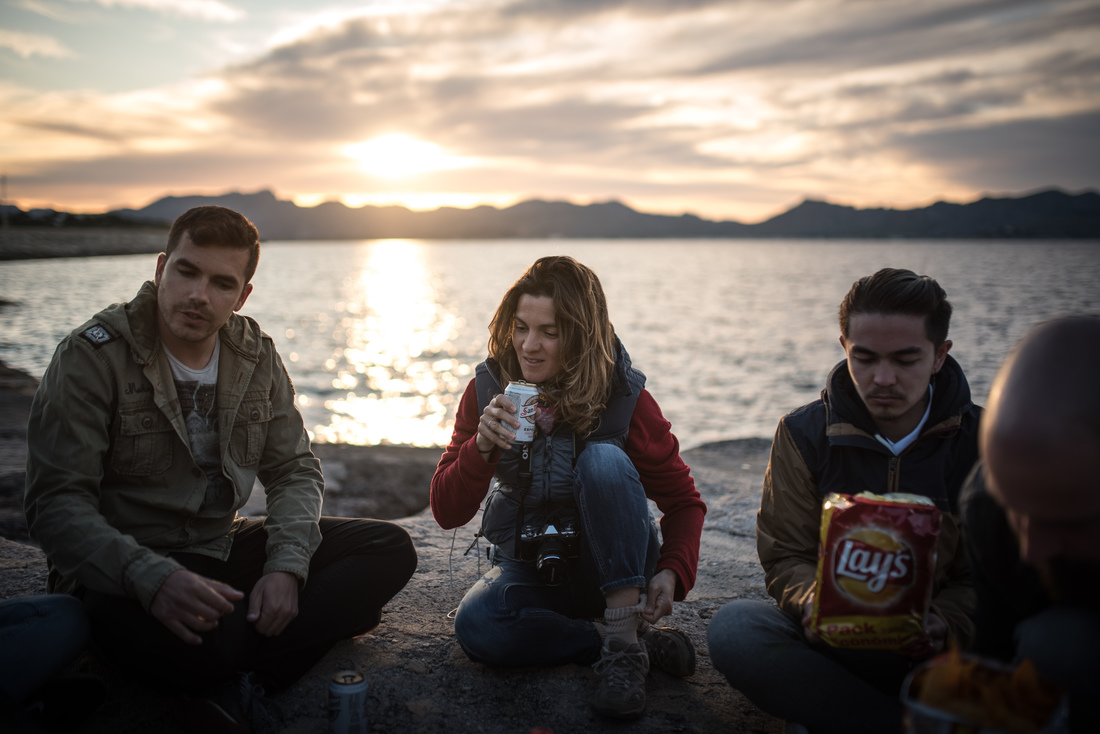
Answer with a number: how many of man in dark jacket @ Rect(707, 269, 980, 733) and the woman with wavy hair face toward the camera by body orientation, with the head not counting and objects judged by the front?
2

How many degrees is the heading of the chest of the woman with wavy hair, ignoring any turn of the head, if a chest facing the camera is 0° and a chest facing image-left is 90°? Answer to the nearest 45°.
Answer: approximately 0°

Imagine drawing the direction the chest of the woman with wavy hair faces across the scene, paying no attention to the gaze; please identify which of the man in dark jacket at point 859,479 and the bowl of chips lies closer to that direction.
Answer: the bowl of chips

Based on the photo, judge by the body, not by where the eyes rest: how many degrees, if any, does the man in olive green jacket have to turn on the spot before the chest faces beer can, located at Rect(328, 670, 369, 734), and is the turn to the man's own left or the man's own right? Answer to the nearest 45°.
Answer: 0° — they already face it
